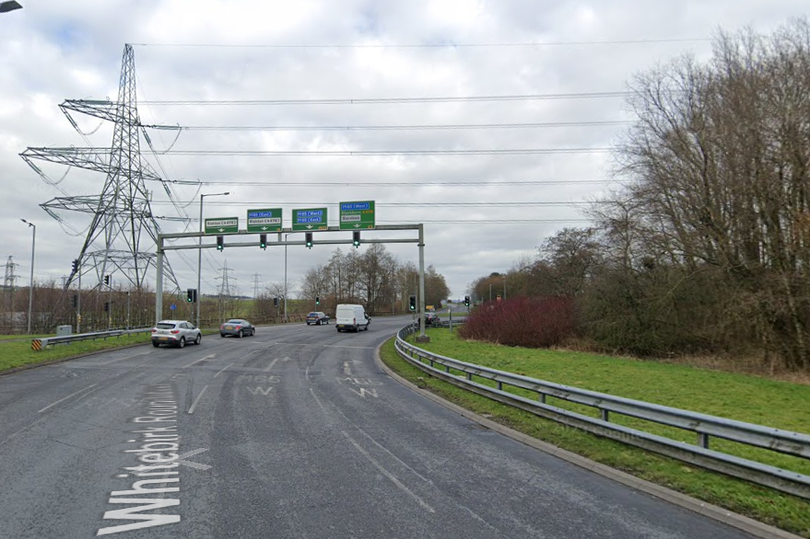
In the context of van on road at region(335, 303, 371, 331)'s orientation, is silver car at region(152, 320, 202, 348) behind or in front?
behind

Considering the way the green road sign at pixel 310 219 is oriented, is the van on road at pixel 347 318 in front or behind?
behind

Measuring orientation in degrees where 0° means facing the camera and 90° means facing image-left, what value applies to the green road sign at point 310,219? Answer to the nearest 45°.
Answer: approximately 0°

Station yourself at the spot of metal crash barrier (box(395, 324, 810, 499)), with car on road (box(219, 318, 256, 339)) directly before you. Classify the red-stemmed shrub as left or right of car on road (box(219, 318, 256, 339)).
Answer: right

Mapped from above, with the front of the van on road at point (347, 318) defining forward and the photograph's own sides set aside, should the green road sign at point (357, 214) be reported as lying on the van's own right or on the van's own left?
on the van's own right

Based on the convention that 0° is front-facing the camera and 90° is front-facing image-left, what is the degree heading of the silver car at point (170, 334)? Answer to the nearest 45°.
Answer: approximately 225°

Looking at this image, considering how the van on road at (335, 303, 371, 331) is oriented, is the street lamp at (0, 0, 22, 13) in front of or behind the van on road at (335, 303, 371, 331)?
behind
